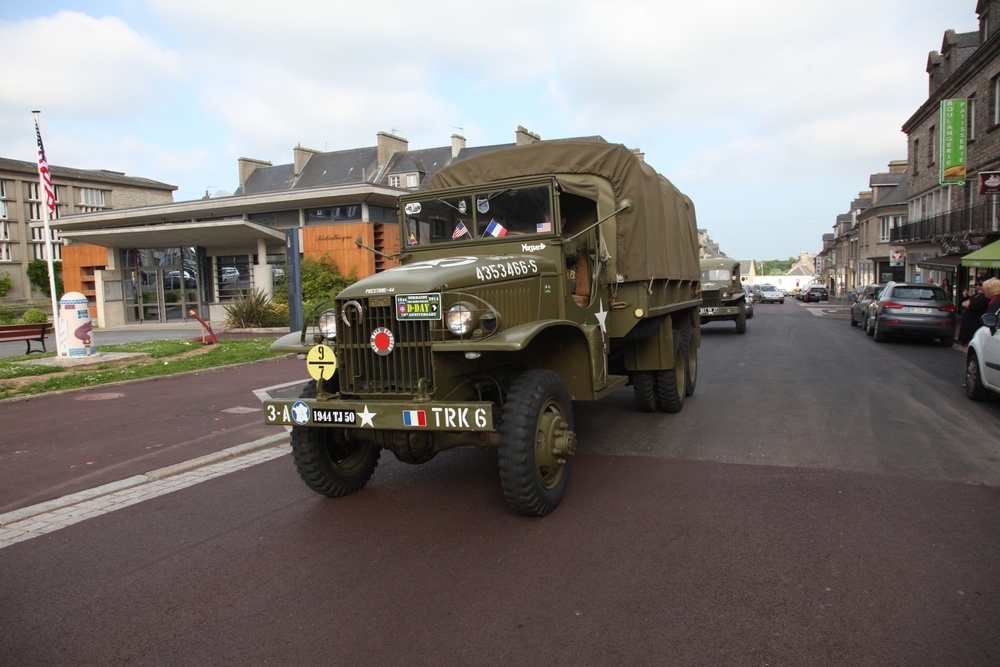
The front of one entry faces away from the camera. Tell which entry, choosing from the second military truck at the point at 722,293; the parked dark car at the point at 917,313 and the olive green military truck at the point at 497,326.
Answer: the parked dark car

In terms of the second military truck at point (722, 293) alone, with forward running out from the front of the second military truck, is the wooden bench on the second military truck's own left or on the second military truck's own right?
on the second military truck's own right

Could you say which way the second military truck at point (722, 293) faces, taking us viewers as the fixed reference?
facing the viewer

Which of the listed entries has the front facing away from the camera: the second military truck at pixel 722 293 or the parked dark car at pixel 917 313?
the parked dark car

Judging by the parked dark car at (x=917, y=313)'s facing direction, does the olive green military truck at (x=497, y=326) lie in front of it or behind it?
behind

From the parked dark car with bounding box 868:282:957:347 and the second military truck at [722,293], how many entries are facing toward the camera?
1

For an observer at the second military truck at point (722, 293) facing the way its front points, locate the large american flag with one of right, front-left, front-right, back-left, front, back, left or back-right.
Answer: front-right

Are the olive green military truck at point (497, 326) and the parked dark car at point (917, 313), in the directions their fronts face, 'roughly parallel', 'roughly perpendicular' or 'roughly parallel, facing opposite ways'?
roughly parallel, facing opposite ways

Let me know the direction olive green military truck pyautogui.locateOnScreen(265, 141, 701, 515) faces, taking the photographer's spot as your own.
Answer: facing the viewer and to the left of the viewer

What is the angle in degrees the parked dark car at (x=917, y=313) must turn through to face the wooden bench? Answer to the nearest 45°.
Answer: approximately 135° to its left

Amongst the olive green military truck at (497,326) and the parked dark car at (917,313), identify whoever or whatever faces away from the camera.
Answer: the parked dark car

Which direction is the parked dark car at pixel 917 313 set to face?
away from the camera

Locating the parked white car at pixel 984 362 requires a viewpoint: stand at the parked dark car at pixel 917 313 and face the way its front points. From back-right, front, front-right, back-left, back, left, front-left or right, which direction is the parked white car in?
back

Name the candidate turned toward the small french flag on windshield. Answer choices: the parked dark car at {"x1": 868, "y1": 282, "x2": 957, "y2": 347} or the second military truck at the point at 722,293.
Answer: the second military truck
